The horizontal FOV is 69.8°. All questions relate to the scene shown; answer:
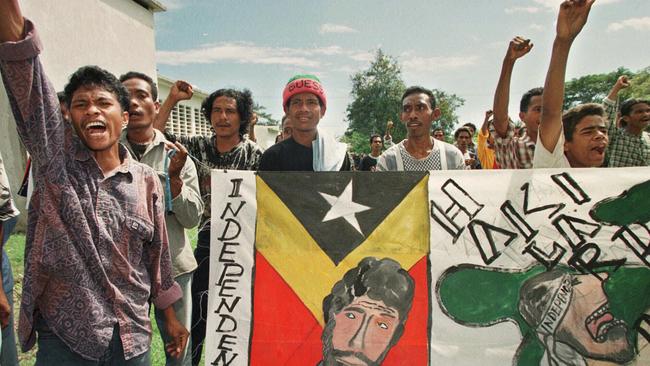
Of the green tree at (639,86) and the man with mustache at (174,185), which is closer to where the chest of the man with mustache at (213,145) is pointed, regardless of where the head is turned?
the man with mustache

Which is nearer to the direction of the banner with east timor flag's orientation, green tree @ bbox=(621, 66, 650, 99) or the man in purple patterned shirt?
the man in purple patterned shirt

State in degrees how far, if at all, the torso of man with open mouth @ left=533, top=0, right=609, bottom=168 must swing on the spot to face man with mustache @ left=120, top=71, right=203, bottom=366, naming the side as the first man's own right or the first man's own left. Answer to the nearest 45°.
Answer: approximately 90° to the first man's own right

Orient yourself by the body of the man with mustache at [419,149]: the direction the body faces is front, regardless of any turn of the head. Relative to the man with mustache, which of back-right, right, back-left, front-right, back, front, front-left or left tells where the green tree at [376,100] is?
back

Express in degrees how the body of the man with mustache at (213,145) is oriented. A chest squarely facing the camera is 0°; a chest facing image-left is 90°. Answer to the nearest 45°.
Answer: approximately 0°

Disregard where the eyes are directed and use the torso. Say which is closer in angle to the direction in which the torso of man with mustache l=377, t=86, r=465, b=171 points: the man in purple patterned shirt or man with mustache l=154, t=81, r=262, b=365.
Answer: the man in purple patterned shirt

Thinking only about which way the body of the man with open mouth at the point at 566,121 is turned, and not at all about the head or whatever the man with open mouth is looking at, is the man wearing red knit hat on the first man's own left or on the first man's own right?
on the first man's own right

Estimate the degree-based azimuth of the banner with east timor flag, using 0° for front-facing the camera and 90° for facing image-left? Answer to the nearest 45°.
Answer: approximately 0°
